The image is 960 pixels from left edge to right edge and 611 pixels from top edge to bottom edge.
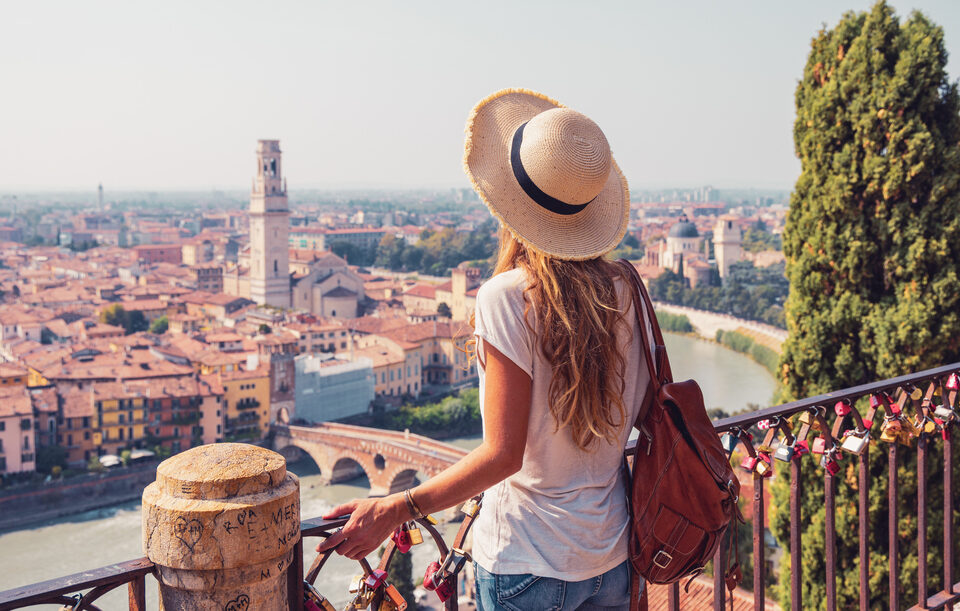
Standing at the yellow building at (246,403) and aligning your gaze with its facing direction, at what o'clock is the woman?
The woman is roughly at 12 o'clock from the yellow building.

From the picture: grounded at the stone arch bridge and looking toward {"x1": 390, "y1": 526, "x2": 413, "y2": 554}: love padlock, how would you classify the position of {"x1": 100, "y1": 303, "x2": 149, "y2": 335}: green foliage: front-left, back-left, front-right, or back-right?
back-right

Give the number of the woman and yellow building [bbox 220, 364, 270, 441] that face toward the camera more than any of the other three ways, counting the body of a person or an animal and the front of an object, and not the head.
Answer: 1

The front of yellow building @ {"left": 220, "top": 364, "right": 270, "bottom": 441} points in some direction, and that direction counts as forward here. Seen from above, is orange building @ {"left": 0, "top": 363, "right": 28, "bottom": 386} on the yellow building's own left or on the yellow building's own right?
on the yellow building's own right

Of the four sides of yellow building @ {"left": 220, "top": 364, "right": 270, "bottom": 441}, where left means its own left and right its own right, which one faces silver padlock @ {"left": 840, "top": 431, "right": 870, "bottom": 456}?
front

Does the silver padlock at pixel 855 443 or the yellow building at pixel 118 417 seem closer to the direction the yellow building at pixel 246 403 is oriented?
the silver padlock

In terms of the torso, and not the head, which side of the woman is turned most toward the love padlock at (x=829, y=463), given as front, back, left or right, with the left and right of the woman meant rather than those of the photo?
right

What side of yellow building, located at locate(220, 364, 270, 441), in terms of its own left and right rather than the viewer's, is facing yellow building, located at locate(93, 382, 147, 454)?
right

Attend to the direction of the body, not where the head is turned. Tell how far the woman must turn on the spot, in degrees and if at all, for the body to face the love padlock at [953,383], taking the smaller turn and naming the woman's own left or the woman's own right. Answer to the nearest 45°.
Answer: approximately 90° to the woman's own right

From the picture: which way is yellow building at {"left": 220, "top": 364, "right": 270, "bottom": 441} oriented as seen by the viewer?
toward the camera

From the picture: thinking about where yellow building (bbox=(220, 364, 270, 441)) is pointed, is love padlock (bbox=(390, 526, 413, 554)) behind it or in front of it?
in front

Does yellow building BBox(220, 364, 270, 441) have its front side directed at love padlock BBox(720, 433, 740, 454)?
yes

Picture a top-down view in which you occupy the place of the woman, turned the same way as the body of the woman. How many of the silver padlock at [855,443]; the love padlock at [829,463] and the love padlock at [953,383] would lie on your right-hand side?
3

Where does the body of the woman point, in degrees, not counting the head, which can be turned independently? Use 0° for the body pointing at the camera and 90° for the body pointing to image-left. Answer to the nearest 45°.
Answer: approximately 135°

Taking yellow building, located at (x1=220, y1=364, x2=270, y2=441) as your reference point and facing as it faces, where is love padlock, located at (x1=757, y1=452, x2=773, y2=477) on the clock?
The love padlock is roughly at 12 o'clock from the yellow building.

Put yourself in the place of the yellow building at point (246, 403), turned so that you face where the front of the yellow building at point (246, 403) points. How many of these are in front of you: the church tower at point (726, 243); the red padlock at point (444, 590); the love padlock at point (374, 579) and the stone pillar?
3
